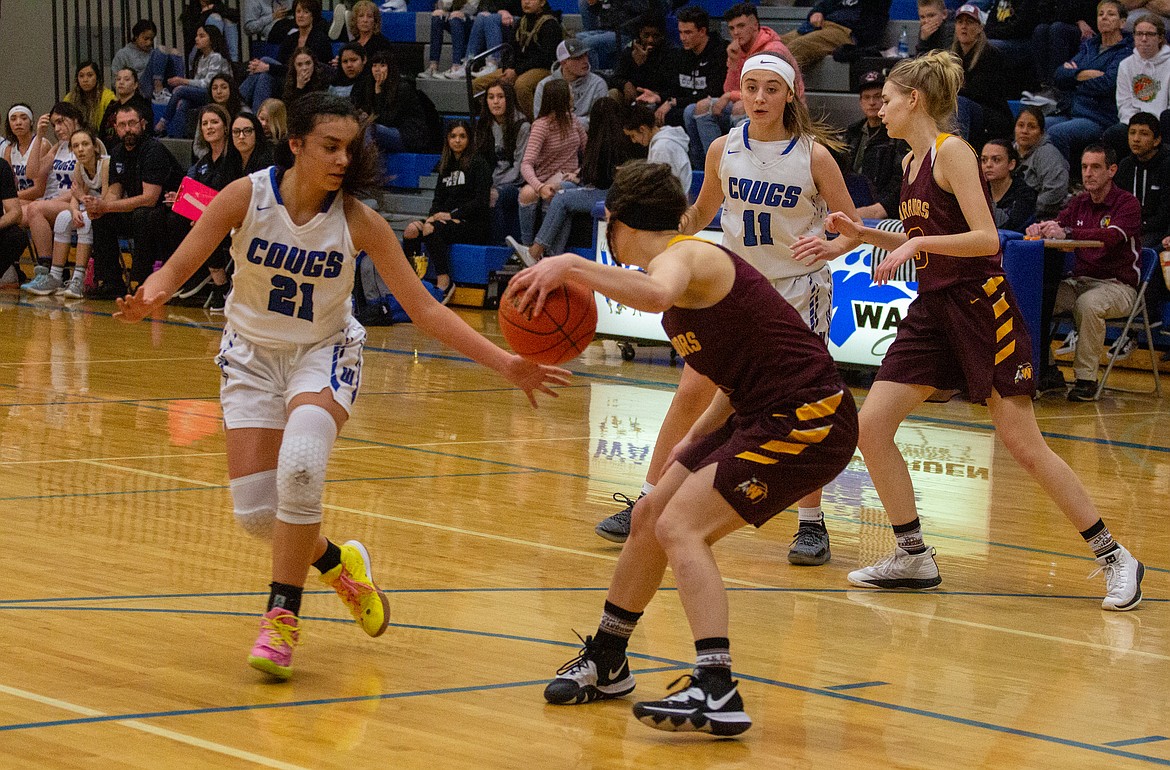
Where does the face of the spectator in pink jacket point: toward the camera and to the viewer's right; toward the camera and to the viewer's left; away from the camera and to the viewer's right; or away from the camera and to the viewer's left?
toward the camera and to the viewer's left

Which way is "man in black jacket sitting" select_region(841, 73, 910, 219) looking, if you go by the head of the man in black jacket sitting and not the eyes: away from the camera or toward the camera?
toward the camera

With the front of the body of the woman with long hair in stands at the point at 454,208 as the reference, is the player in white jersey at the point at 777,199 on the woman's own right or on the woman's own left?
on the woman's own left

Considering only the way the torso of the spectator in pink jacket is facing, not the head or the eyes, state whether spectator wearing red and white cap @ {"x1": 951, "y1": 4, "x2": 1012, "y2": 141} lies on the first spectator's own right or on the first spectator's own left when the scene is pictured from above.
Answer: on the first spectator's own left

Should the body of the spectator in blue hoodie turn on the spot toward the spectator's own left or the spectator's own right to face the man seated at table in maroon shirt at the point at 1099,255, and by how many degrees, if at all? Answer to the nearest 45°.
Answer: approximately 45° to the spectator's own left

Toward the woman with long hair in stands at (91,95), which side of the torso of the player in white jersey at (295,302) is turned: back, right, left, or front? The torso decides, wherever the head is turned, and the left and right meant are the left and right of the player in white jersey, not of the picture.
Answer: back

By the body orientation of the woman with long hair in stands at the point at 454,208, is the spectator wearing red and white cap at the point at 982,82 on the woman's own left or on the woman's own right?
on the woman's own left

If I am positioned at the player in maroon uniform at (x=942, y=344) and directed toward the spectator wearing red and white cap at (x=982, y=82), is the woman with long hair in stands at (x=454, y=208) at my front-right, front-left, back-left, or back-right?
front-left

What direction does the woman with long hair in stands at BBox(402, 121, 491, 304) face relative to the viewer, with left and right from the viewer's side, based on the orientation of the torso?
facing the viewer and to the left of the viewer

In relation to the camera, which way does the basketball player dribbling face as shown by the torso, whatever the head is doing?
to the viewer's left

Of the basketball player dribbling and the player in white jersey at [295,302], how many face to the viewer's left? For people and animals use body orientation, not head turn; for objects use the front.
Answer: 1

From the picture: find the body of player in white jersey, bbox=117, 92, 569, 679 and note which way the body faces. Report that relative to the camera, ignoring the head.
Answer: toward the camera
